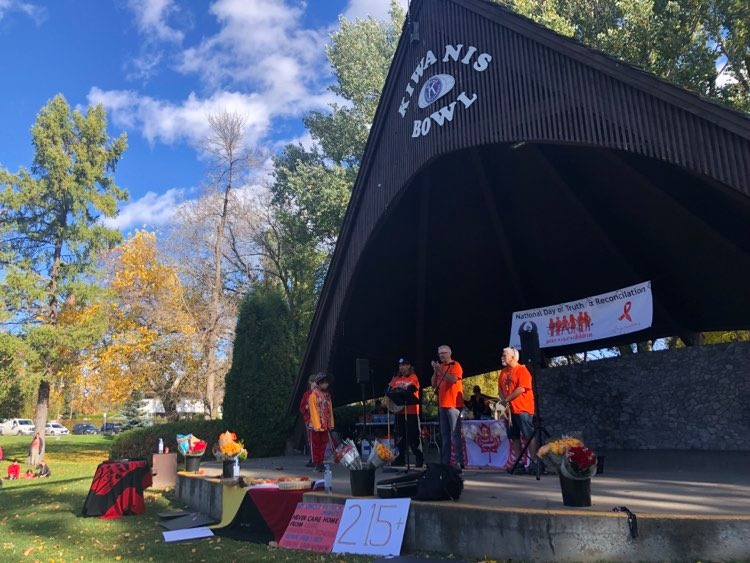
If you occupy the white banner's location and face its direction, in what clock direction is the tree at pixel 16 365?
The tree is roughly at 2 o'clock from the white banner.

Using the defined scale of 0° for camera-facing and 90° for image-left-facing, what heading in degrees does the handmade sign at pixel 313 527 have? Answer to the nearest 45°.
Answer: approximately 0°

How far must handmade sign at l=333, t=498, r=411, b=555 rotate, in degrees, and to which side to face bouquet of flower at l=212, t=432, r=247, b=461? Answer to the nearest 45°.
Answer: approximately 135° to its right

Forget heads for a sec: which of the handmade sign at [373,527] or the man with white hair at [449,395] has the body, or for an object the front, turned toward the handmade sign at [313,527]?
the man with white hair

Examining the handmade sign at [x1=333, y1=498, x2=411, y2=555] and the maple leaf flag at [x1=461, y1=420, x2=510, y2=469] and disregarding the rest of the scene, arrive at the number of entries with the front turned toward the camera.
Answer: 2

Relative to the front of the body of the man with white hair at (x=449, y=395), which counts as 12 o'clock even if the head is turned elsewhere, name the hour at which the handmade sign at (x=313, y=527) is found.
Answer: The handmade sign is roughly at 12 o'clock from the man with white hair.

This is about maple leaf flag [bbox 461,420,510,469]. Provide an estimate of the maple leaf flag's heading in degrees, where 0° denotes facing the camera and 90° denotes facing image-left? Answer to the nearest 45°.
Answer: approximately 0°

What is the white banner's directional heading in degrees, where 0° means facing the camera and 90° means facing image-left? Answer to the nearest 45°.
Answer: approximately 45°
